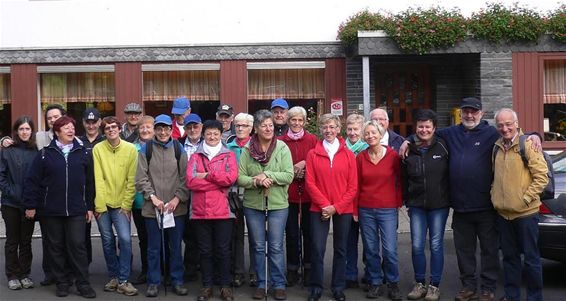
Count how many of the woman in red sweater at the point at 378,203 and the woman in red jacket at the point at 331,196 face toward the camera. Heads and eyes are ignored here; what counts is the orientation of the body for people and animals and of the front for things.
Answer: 2

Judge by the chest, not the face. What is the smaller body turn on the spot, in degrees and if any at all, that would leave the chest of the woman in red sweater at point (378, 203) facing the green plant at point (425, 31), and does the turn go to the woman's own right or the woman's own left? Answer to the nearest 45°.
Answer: approximately 180°

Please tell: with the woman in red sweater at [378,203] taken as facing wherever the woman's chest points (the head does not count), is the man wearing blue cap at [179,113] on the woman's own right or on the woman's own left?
on the woman's own right

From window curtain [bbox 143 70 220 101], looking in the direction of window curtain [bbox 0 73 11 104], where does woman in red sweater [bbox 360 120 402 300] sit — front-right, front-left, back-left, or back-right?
back-left

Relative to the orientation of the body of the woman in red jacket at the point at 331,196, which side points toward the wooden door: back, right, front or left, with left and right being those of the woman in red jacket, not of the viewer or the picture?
back

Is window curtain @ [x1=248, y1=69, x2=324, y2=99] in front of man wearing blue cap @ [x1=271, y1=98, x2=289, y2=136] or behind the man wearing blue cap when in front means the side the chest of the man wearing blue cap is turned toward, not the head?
behind

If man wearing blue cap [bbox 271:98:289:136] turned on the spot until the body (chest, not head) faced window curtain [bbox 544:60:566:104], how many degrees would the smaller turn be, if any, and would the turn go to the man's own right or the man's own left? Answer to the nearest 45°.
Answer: approximately 135° to the man's own left
